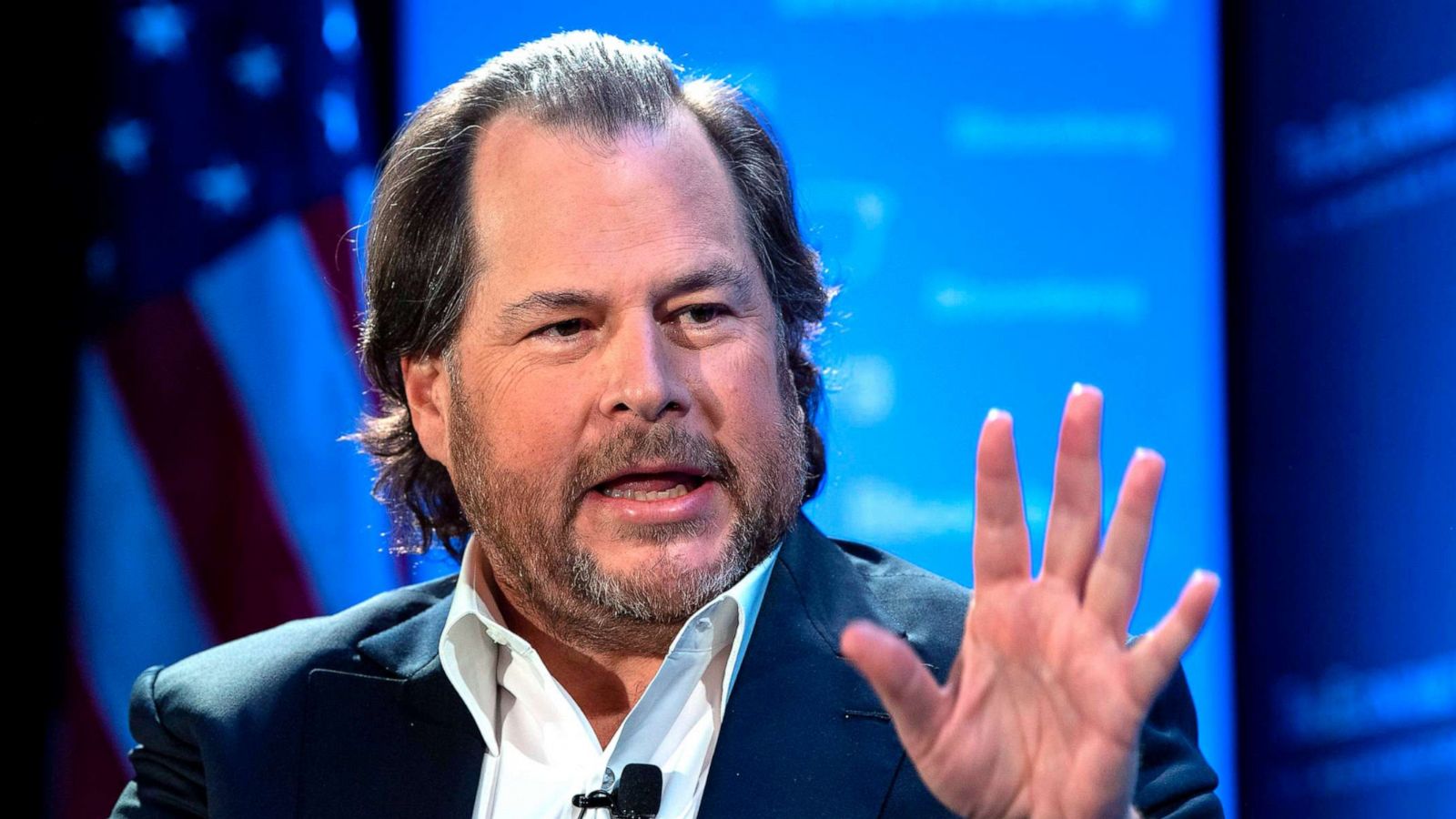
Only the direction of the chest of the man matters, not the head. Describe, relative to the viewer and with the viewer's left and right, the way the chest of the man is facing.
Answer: facing the viewer

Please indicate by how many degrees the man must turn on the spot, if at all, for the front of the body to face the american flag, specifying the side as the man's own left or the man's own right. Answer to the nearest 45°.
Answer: approximately 135° to the man's own right
